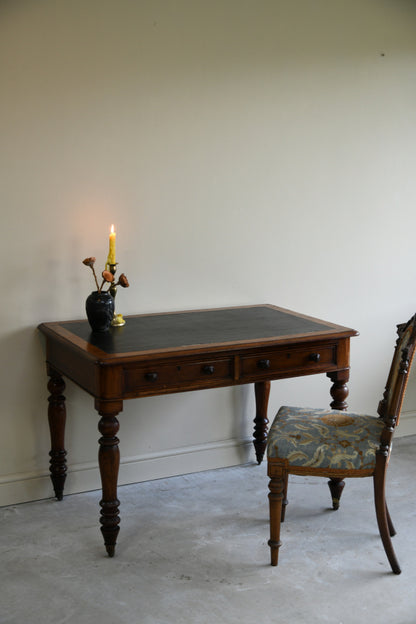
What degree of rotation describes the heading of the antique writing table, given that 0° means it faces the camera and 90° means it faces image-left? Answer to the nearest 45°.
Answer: approximately 315°
